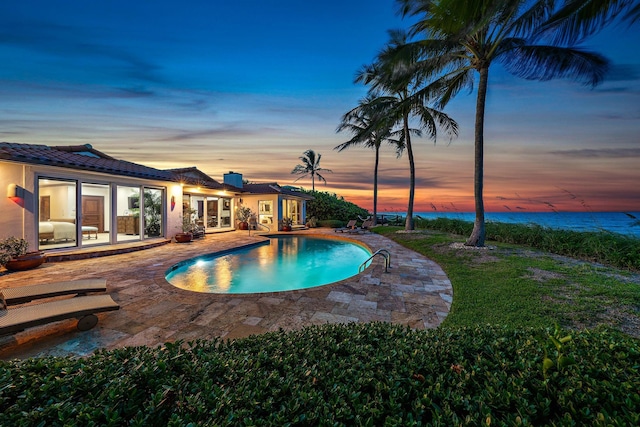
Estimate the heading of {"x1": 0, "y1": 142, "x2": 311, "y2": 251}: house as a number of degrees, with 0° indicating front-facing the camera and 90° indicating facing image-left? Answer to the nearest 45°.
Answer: approximately 315°

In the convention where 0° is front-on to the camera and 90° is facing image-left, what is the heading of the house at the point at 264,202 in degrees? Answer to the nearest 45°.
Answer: approximately 315°

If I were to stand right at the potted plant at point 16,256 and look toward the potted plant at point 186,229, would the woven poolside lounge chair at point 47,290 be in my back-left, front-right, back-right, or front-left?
back-right
